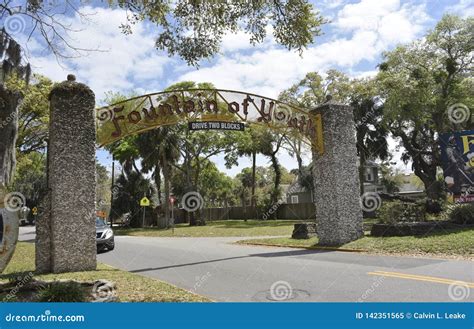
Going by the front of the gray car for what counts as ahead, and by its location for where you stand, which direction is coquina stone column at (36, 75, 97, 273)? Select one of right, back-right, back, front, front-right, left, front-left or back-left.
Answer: front-right

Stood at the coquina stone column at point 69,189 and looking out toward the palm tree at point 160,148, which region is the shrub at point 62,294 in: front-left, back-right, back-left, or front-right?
back-right

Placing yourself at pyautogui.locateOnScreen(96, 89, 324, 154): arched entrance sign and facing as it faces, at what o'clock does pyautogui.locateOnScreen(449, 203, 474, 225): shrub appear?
The shrub is roughly at 9 o'clock from the arched entrance sign.

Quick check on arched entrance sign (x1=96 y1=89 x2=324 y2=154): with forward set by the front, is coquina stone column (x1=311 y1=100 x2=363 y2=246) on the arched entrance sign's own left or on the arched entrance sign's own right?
on the arched entrance sign's own left

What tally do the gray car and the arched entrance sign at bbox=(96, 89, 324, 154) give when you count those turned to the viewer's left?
0

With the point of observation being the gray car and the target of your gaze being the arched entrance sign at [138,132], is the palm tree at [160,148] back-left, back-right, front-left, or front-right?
back-left

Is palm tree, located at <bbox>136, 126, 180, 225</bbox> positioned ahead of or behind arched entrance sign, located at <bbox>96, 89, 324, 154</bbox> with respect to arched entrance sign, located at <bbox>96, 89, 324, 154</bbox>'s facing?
behind

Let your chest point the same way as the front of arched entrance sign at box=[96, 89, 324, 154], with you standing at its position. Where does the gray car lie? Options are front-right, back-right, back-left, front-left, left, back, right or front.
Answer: back-right

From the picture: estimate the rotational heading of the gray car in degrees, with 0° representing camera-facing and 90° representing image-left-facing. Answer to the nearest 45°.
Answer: approximately 315°
